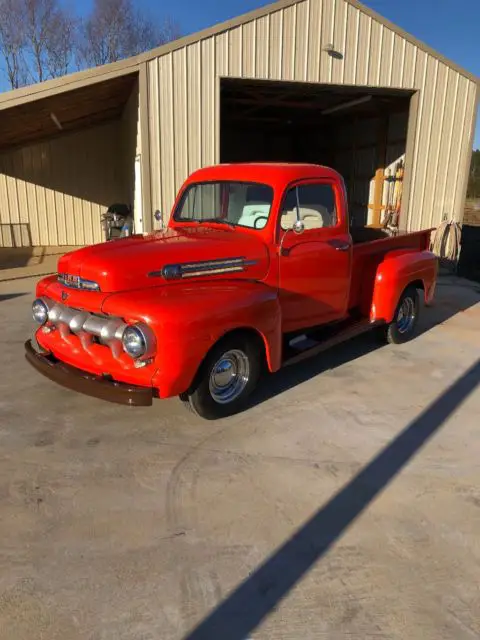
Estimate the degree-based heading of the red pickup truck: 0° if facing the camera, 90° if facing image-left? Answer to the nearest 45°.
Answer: approximately 45°

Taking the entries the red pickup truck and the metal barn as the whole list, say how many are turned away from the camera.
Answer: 0

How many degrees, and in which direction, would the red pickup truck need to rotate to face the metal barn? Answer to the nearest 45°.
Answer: approximately 135° to its right

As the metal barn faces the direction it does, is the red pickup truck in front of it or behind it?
in front

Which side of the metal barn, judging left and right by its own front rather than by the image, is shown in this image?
front
